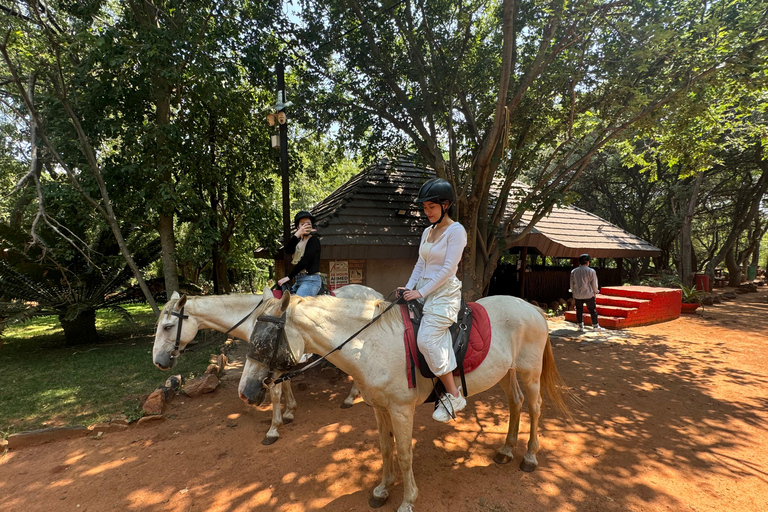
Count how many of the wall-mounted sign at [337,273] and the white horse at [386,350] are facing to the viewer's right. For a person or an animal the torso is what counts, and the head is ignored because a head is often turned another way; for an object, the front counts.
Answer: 0

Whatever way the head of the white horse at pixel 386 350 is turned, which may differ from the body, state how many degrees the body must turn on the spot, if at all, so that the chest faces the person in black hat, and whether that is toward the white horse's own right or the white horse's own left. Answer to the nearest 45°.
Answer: approximately 90° to the white horse's own right

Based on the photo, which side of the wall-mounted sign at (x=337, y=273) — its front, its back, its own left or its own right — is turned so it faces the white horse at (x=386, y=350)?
front

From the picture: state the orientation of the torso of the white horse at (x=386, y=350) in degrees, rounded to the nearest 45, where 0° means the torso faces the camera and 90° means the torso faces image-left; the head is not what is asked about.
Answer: approximately 45°

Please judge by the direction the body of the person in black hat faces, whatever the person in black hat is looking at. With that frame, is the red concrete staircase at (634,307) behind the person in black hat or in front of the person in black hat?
behind

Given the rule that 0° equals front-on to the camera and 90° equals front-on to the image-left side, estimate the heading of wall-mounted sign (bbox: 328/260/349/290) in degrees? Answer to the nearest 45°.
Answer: approximately 0°

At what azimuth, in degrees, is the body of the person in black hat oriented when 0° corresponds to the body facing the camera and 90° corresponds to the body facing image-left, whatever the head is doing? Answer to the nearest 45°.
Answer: approximately 45°

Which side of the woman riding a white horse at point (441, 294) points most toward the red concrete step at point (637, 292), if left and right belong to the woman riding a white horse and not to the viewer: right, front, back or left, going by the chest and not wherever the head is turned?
back

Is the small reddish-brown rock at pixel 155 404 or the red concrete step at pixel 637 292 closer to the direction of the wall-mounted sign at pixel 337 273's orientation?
the small reddish-brown rock

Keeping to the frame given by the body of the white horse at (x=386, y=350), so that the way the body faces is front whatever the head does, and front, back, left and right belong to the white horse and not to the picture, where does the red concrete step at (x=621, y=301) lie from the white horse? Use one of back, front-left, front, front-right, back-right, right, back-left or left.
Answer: back

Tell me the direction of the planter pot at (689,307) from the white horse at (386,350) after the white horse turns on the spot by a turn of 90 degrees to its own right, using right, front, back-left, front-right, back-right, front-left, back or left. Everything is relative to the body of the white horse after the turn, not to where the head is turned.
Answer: right
